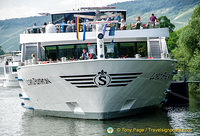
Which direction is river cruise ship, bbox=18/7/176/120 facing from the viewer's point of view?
toward the camera
